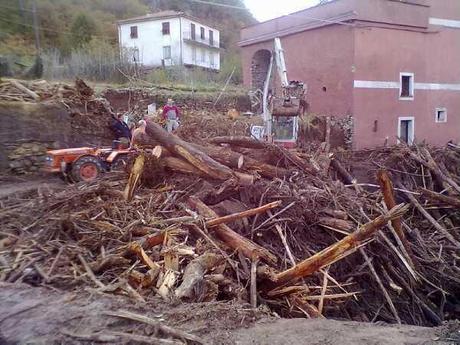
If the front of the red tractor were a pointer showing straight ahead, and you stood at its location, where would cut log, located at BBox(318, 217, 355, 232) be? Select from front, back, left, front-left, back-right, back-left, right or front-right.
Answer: left

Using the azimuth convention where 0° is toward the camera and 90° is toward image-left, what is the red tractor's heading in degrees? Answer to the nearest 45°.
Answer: approximately 45°

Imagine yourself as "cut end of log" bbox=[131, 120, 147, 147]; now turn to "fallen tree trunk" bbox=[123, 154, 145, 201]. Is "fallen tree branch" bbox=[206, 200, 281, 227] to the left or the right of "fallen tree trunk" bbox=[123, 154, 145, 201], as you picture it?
left

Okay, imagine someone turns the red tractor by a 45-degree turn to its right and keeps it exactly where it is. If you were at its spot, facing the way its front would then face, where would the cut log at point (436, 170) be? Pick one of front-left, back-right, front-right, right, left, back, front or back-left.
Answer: back

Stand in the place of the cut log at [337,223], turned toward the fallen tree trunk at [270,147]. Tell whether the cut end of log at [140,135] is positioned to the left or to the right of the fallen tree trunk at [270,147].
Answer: left
